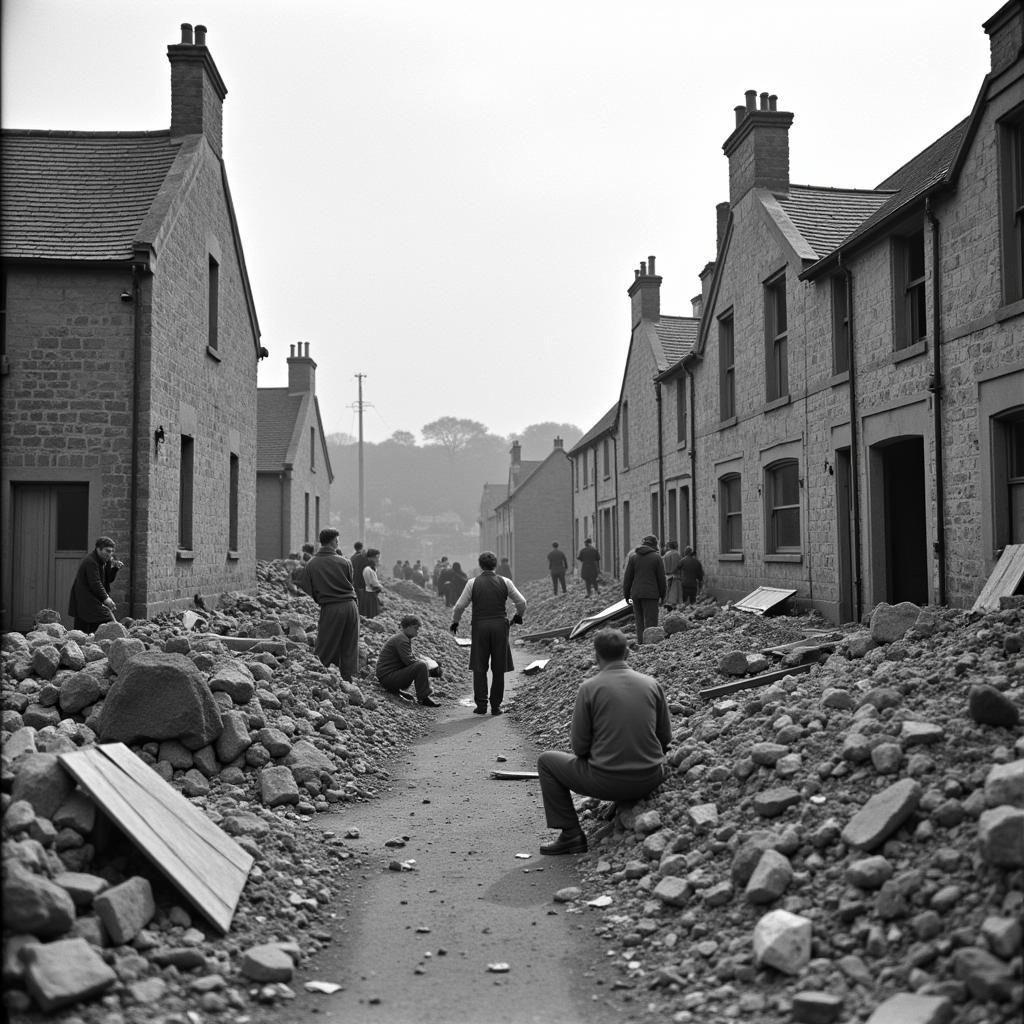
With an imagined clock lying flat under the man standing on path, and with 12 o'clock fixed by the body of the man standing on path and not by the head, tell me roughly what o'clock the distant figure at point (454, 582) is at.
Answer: The distant figure is roughly at 12 o'clock from the man standing on path.

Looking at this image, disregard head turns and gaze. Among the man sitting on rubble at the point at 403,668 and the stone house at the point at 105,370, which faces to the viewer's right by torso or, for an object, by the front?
the man sitting on rubble

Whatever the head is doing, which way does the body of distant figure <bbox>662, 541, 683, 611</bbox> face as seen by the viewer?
away from the camera

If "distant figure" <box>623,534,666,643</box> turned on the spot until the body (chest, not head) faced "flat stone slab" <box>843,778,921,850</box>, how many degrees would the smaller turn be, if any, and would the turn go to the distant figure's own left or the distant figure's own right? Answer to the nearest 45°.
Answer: approximately 180°

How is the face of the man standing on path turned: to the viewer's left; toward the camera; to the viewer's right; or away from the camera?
away from the camera

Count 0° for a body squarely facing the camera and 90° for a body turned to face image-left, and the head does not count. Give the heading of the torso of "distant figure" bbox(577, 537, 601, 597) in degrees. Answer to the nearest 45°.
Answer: approximately 180°

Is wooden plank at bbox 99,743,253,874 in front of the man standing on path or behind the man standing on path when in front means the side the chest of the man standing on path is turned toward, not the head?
behind

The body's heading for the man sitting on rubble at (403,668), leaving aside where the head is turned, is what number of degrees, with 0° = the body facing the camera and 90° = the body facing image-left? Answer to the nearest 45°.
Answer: approximately 270°

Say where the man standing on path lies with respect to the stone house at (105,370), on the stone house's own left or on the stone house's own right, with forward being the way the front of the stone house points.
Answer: on the stone house's own left

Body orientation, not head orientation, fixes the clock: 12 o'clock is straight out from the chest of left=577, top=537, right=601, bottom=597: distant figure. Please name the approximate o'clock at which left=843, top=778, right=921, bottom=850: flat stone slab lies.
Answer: The flat stone slab is roughly at 6 o'clock from the distant figure.

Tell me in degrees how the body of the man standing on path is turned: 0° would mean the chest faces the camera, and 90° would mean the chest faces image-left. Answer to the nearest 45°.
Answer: approximately 180°
